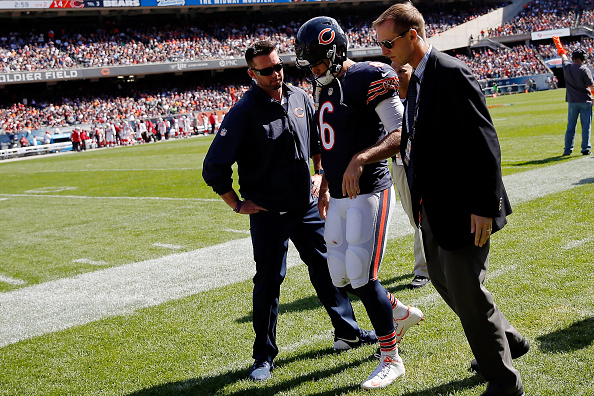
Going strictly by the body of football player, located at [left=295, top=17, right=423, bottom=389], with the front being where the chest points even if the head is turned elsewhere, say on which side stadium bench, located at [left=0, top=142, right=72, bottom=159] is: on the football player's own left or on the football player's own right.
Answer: on the football player's own right

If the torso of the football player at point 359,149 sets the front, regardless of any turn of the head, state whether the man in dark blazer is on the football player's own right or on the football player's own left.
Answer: on the football player's own left
